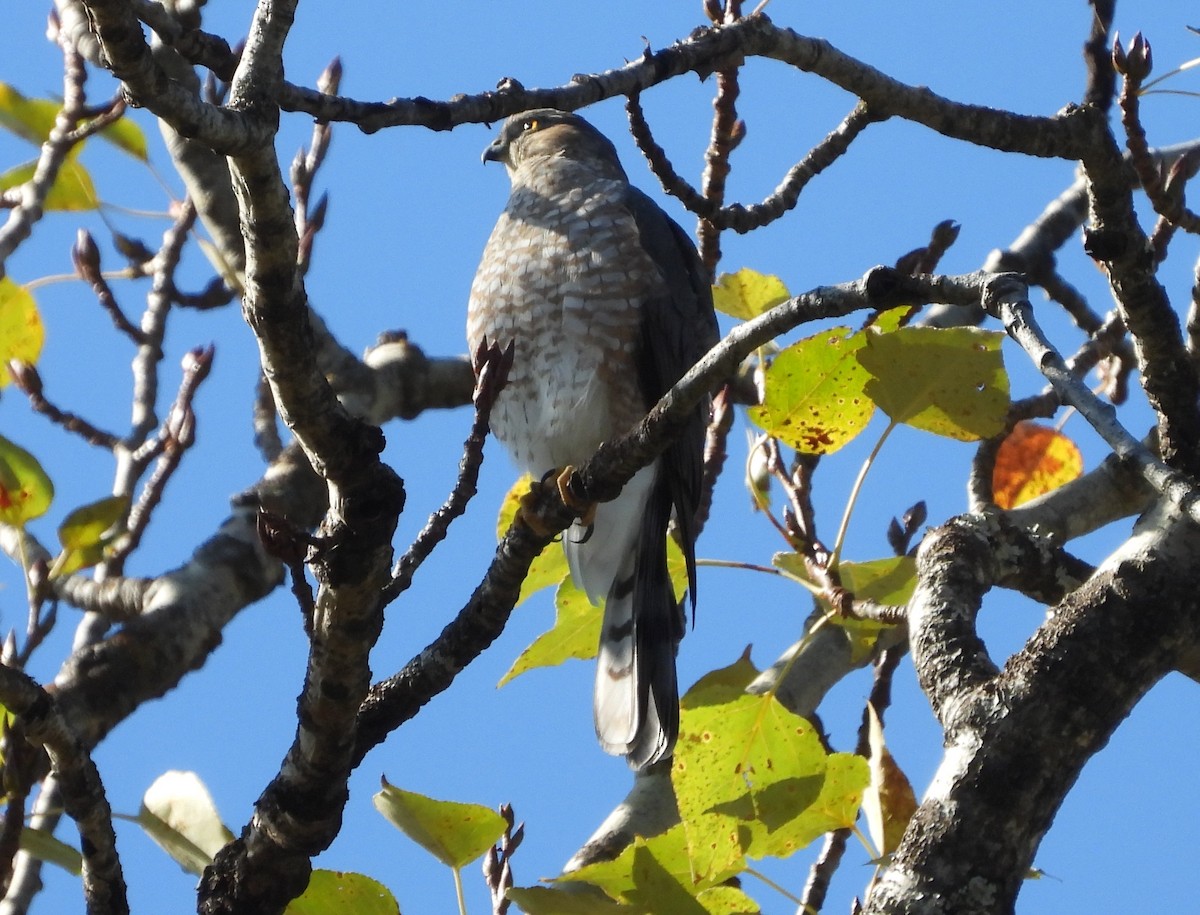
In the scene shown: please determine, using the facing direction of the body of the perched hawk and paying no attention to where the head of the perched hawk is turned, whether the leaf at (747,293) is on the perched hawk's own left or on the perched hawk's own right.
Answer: on the perched hawk's own left

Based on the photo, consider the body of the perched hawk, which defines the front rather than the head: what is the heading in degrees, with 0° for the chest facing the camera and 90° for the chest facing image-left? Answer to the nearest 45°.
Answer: approximately 45°
